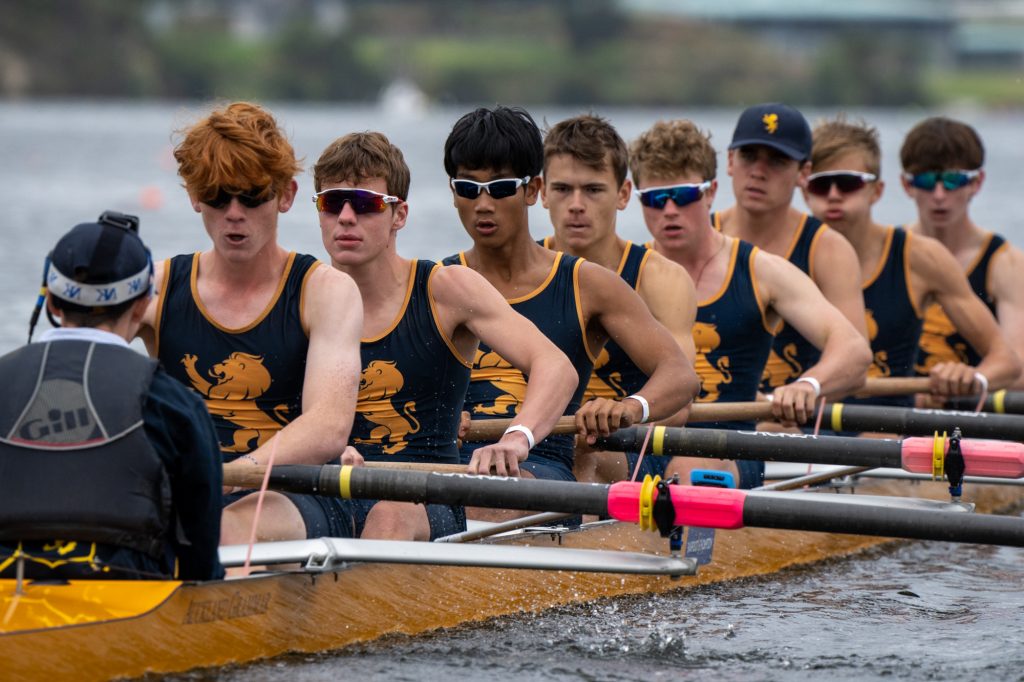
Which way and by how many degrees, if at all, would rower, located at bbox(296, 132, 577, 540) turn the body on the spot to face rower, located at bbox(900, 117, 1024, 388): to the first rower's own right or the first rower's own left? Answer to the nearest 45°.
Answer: approximately 180°

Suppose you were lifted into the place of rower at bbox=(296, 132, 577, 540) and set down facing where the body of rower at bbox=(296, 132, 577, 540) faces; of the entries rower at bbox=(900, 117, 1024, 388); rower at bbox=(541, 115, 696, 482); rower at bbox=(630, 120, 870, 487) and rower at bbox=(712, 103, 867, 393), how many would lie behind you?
4

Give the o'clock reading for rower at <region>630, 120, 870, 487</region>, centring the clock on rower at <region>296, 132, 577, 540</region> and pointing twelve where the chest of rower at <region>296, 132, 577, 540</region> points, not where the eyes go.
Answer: rower at <region>630, 120, 870, 487</region> is roughly at 6 o'clock from rower at <region>296, 132, 577, 540</region>.

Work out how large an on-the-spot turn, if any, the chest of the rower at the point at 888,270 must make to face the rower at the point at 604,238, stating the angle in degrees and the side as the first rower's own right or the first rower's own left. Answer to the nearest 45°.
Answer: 0° — they already face them

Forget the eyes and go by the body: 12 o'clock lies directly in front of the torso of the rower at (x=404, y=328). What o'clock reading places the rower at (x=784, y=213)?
the rower at (x=784, y=213) is roughly at 6 o'clock from the rower at (x=404, y=328).

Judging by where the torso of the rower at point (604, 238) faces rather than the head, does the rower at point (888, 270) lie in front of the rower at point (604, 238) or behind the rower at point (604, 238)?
behind

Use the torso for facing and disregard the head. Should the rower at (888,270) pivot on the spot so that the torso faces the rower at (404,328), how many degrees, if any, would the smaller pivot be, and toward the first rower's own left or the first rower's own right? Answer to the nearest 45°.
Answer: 0° — they already face them
